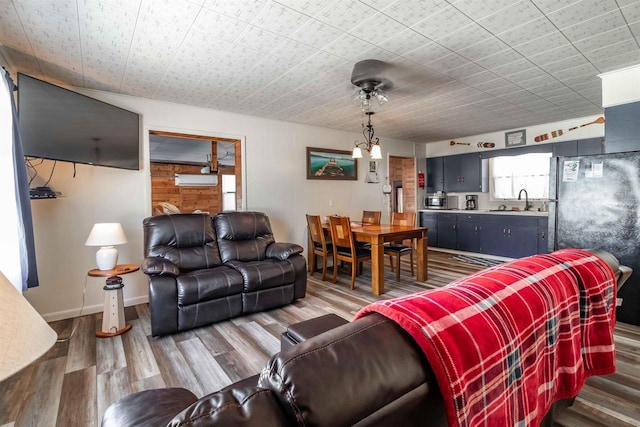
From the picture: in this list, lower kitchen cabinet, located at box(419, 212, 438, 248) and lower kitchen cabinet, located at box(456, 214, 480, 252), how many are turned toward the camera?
2

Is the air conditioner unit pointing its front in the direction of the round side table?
yes

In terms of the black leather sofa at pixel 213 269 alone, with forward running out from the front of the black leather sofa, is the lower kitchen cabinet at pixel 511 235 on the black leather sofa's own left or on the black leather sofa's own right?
on the black leather sofa's own left

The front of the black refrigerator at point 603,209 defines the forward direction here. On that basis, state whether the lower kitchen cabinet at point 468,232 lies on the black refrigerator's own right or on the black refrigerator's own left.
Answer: on the black refrigerator's own right

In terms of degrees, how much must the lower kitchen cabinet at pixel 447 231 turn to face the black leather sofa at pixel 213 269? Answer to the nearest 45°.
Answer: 0° — it already faces it

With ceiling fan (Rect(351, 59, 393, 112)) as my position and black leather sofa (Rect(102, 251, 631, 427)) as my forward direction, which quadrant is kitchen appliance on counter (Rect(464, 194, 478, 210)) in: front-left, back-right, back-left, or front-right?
back-left

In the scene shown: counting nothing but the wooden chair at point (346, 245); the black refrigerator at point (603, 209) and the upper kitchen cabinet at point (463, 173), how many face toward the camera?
1

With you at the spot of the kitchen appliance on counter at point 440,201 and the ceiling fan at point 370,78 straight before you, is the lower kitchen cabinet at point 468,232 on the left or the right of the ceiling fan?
left

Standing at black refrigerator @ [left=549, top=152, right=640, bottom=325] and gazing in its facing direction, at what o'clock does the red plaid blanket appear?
The red plaid blanket is roughly at 9 o'clock from the black refrigerator.

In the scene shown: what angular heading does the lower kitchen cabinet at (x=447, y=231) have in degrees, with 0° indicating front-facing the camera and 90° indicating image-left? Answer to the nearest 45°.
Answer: approximately 45°

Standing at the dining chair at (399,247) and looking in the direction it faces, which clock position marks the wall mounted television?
The wall mounted television is roughly at 12 o'clock from the dining chair.

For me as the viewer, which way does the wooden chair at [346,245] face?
facing away from the viewer and to the right of the viewer

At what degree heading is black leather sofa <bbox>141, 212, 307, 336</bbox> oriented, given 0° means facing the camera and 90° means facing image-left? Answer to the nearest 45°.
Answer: approximately 315°
